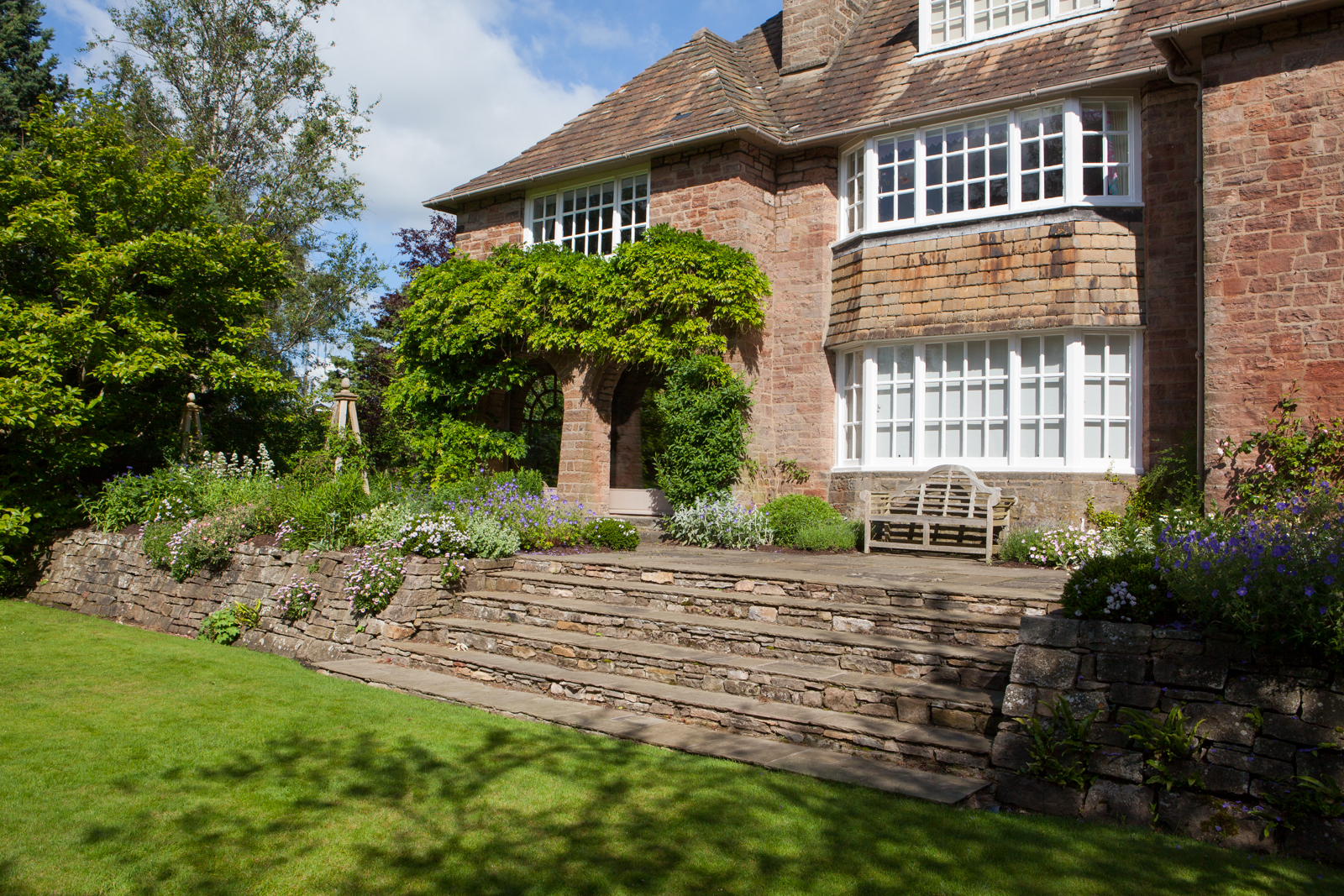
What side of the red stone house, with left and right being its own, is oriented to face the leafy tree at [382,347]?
right

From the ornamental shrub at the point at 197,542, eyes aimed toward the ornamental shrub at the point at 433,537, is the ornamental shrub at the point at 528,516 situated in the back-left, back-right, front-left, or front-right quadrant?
front-left

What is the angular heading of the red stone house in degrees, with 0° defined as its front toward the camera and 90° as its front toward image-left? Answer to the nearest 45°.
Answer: approximately 45°

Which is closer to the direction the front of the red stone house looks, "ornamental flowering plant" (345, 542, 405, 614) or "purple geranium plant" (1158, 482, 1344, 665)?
the ornamental flowering plant

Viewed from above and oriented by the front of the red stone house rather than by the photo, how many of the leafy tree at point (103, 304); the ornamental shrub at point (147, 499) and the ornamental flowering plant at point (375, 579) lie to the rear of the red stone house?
0

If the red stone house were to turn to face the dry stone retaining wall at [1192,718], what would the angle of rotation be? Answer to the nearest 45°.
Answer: approximately 45° to its left

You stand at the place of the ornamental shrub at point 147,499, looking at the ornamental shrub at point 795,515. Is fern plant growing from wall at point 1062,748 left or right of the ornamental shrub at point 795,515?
right

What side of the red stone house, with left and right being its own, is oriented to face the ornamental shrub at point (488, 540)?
front

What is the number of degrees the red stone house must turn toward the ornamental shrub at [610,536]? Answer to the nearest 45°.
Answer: approximately 45° to its right

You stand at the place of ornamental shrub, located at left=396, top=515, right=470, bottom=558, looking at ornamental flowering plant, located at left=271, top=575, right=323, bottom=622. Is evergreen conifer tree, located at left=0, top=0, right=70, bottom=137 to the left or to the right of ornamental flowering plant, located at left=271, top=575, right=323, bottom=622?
right

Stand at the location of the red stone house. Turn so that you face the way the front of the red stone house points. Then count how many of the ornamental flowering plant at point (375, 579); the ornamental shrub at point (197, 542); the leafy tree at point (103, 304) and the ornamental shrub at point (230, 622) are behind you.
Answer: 0

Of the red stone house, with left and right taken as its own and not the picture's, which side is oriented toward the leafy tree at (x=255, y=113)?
right

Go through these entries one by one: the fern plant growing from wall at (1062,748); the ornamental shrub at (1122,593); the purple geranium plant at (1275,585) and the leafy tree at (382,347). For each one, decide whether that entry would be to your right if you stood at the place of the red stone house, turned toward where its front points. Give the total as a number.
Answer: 1

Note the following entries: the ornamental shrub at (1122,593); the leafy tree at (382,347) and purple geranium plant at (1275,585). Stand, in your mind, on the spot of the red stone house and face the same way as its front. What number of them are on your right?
1

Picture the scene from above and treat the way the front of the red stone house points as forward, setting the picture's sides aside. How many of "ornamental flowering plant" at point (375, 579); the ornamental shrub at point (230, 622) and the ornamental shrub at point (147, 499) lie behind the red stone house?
0

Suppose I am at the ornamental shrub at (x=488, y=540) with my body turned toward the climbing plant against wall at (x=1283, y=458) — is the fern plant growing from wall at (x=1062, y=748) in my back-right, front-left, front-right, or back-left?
front-right

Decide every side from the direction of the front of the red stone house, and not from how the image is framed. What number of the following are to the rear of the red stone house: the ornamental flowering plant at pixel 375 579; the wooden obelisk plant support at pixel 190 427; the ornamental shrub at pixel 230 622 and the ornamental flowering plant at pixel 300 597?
0

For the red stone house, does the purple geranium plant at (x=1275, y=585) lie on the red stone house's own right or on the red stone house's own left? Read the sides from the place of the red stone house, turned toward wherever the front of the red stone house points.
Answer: on the red stone house's own left
